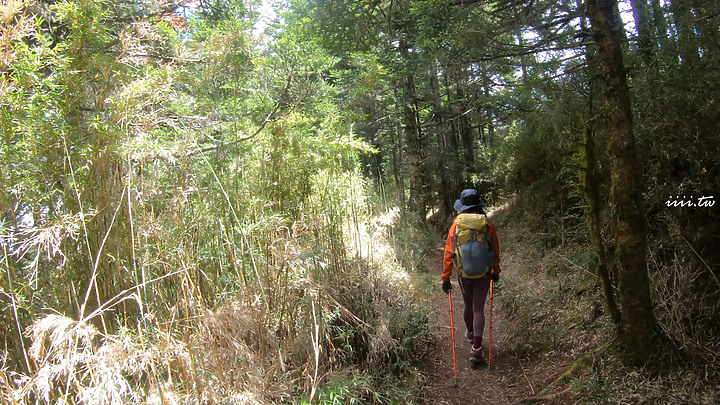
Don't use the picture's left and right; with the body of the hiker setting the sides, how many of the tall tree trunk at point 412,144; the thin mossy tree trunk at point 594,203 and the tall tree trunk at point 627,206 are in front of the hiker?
1

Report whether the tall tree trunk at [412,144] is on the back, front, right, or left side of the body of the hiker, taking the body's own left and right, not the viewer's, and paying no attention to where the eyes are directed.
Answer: front

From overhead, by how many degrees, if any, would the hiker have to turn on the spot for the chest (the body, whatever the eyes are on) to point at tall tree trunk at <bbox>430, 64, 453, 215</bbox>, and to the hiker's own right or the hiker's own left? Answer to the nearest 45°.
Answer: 0° — they already face it

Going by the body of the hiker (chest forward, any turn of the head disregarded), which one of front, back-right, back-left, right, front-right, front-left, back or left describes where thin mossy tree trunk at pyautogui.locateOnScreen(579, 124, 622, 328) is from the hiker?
front-right

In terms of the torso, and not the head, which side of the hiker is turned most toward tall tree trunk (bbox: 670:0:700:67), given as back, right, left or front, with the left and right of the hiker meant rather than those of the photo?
right

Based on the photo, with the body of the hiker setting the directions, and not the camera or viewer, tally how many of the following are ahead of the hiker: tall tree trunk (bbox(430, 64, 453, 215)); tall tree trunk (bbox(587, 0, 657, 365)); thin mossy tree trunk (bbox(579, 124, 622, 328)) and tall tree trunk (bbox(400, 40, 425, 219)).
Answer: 2

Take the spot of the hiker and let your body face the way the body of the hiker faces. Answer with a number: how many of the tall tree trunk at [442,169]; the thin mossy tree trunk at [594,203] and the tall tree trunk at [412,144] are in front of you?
2

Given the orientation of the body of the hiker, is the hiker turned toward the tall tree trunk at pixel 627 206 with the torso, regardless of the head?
no

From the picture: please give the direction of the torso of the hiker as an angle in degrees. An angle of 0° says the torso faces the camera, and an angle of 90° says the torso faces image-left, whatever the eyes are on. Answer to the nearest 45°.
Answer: approximately 180°

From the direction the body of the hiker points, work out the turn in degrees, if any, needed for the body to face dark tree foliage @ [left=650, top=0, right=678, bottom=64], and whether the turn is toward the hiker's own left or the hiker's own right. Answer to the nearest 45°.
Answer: approximately 90° to the hiker's own right
